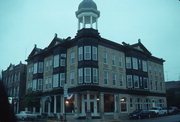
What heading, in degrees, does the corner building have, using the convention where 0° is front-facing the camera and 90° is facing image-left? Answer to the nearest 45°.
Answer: approximately 0°
